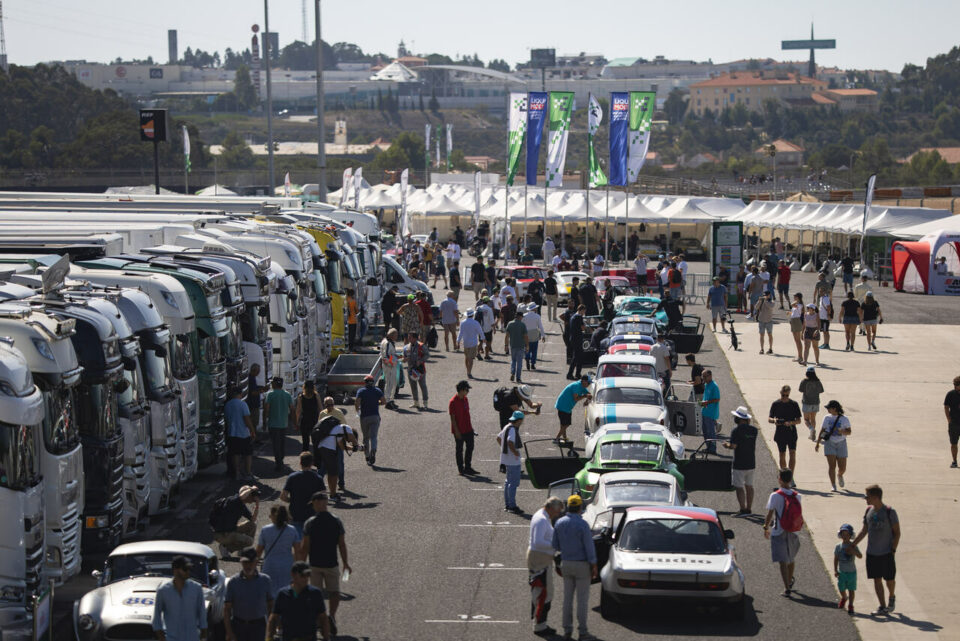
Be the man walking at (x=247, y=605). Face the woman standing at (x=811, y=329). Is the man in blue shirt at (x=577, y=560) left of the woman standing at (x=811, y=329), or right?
right

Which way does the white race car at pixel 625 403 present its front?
away from the camera

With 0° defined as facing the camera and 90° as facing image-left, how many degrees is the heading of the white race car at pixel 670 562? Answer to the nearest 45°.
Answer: approximately 180°

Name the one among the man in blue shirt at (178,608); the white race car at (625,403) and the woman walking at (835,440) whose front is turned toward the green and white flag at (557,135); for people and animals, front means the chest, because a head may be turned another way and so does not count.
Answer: the white race car

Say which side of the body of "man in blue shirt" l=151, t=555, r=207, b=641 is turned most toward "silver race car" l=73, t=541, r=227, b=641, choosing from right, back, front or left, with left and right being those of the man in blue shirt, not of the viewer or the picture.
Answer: back

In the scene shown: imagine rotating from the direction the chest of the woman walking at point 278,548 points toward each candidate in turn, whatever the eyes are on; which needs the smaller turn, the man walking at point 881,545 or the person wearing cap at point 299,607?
the man walking

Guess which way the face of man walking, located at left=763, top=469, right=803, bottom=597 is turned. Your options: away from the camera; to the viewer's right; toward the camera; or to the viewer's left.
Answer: away from the camera

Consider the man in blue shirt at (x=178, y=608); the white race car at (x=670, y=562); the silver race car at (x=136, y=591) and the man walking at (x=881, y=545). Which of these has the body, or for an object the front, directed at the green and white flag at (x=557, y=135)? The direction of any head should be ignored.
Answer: the white race car

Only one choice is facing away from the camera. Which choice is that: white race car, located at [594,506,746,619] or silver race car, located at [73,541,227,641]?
the white race car

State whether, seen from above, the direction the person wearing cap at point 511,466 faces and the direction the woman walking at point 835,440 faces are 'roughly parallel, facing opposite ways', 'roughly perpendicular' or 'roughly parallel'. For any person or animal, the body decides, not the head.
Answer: roughly perpendicular
